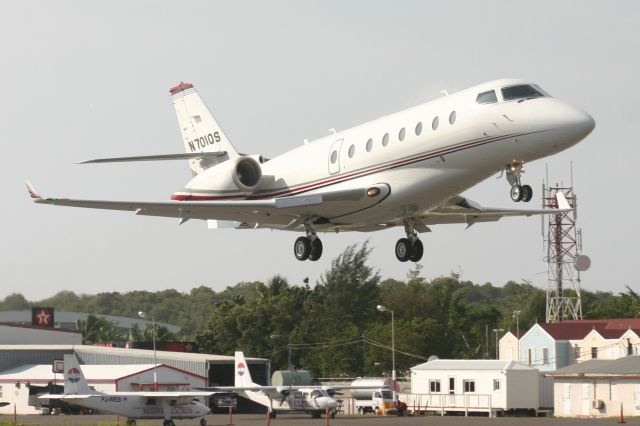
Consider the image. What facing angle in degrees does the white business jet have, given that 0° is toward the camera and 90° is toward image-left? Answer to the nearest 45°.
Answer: approximately 315°
